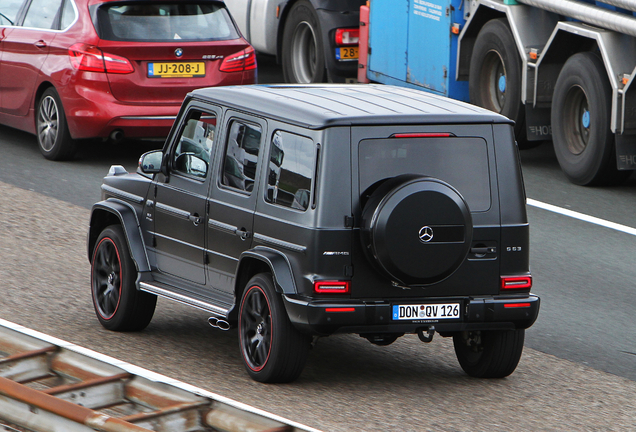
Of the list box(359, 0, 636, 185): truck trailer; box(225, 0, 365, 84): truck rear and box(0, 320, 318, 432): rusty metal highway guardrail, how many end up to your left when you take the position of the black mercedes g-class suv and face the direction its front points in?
1

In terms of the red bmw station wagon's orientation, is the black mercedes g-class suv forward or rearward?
rearward

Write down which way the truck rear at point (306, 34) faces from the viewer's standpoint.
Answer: facing away from the viewer and to the left of the viewer

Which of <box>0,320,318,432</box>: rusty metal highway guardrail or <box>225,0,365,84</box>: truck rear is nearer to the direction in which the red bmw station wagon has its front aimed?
the truck rear

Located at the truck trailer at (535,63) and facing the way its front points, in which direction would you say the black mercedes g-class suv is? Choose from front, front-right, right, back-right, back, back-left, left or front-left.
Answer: back-left

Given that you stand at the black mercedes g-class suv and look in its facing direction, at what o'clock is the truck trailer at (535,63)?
The truck trailer is roughly at 2 o'clock from the black mercedes g-class suv.

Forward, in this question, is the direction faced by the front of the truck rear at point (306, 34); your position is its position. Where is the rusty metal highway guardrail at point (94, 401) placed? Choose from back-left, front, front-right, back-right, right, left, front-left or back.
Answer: back-left

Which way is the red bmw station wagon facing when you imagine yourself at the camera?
facing away from the viewer and to the left of the viewer

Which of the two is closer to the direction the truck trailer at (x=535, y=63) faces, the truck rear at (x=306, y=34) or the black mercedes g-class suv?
the truck rear

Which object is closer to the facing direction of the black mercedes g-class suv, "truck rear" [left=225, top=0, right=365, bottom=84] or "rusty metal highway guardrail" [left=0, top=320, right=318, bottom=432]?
the truck rear

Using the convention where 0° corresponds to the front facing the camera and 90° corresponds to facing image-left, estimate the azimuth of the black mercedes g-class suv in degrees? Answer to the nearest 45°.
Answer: approximately 135°
